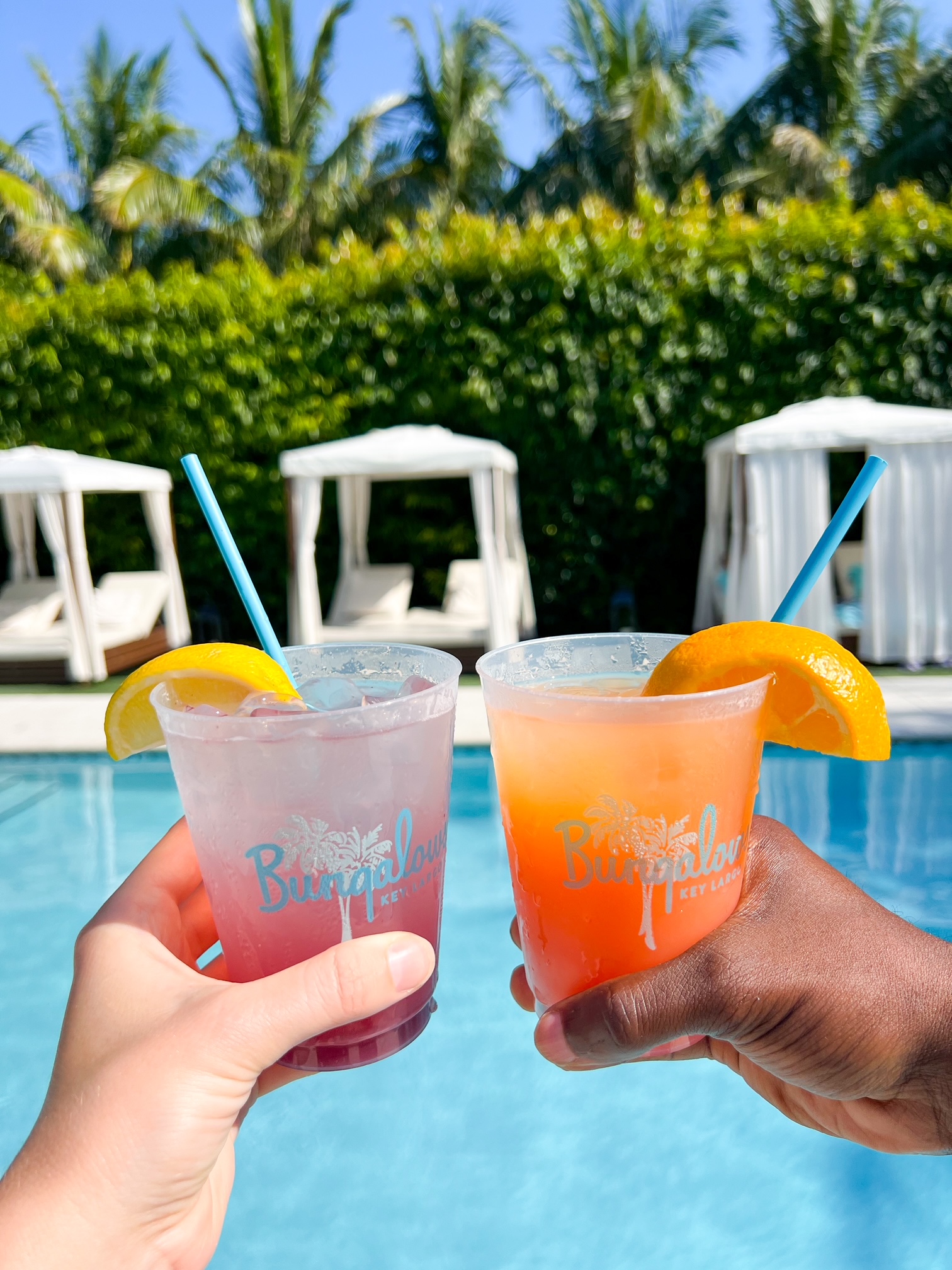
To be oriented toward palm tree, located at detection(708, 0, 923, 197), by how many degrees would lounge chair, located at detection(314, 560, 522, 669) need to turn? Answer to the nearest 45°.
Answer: approximately 135° to its left

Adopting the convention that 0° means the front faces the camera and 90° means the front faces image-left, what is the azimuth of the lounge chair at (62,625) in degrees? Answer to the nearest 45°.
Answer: approximately 45°

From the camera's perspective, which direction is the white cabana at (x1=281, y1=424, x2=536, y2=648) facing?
toward the camera

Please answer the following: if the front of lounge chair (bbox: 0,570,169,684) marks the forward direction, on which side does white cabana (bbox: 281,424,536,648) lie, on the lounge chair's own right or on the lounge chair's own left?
on the lounge chair's own left

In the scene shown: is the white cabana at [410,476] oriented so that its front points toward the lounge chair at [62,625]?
no

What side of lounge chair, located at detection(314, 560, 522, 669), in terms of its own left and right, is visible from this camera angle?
front

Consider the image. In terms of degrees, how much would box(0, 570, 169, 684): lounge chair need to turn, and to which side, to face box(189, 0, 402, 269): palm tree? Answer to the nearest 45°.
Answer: approximately 180°

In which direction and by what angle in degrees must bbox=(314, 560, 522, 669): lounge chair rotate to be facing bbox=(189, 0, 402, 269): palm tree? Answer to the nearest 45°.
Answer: approximately 180°

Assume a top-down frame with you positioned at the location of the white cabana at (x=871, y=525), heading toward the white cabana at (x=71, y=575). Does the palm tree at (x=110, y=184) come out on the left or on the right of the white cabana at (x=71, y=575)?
right

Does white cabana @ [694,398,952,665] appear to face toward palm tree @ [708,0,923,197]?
no

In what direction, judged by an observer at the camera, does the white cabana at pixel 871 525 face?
facing the viewer

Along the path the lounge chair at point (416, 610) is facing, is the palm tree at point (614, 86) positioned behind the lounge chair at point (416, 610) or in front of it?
behind

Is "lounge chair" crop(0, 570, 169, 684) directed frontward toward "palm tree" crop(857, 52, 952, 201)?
no

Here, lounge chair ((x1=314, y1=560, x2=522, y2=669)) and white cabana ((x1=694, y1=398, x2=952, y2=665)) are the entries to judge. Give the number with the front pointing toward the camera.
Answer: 2

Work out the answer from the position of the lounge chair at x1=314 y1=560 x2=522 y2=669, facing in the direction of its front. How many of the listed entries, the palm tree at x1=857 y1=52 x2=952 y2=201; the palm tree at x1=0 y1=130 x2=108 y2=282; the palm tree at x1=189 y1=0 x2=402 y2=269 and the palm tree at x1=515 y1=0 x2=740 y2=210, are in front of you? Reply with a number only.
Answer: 0

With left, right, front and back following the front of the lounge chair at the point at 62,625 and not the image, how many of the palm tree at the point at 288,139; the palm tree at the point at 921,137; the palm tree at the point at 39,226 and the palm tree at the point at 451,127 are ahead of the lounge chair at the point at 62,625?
0
